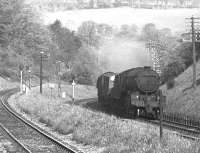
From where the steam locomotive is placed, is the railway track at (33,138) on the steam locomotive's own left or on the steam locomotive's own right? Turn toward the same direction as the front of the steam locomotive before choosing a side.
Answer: on the steam locomotive's own right

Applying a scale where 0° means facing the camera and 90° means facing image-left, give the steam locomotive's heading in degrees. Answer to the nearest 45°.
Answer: approximately 315°

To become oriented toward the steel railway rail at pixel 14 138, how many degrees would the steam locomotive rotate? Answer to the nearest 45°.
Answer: approximately 90° to its right
